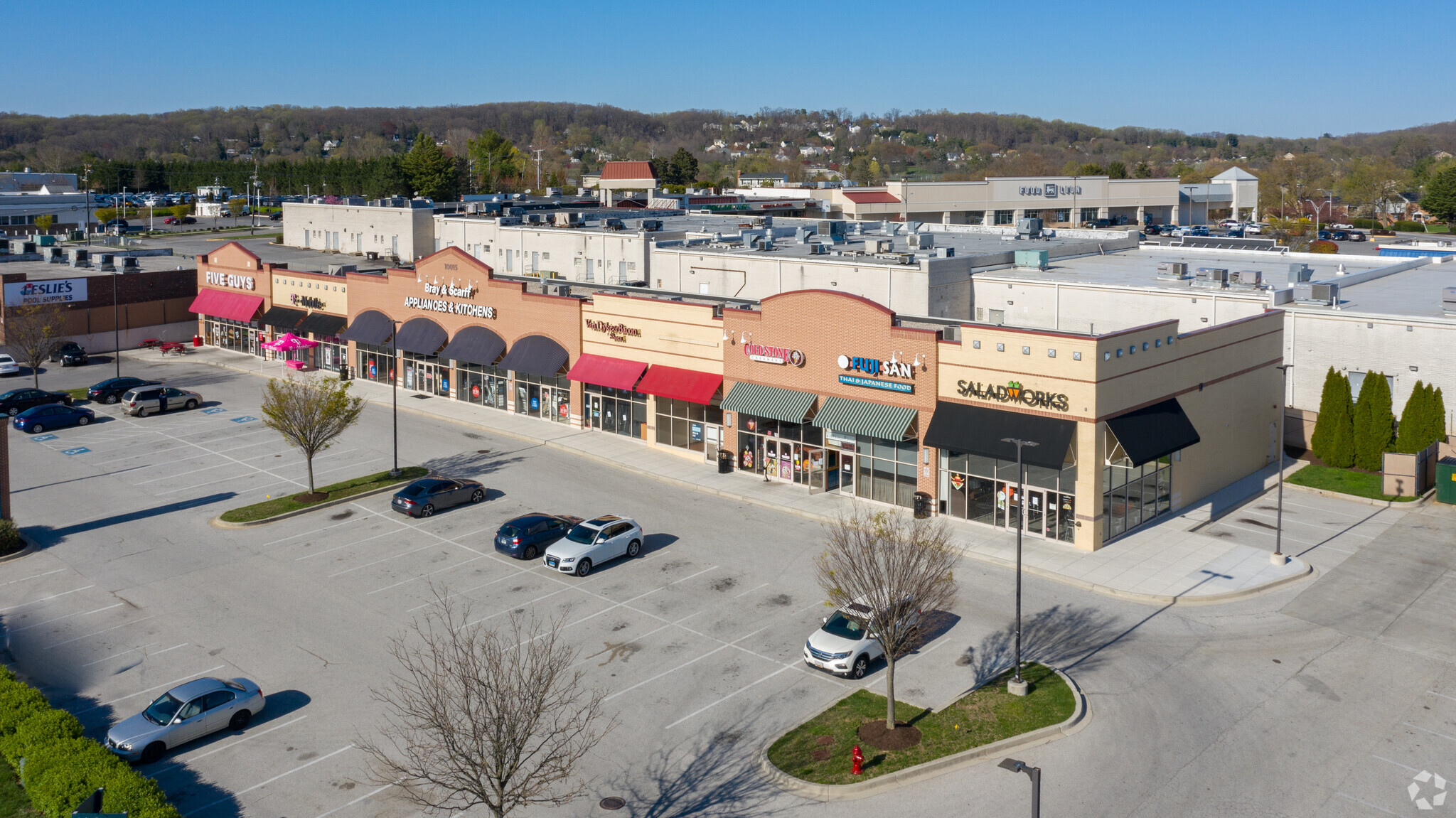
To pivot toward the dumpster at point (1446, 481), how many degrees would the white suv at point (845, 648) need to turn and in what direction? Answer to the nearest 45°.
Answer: approximately 180°

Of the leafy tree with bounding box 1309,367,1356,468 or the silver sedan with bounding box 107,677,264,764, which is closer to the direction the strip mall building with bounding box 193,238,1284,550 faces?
the silver sedan

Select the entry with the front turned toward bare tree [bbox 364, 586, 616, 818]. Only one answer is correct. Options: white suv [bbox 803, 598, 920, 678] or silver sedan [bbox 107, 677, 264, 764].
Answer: the white suv

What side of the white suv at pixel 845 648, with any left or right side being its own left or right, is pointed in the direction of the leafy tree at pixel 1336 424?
back

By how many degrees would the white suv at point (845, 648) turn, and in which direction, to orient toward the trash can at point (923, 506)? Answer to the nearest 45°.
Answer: approximately 135° to its right

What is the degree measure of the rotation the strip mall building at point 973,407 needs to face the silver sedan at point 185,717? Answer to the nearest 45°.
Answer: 0° — it already faces it

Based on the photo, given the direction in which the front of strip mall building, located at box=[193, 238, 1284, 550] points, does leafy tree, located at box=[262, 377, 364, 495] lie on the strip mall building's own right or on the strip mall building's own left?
on the strip mall building's own right

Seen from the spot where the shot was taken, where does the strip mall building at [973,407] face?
facing the viewer and to the left of the viewer

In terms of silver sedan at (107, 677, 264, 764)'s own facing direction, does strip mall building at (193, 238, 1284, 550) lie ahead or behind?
behind

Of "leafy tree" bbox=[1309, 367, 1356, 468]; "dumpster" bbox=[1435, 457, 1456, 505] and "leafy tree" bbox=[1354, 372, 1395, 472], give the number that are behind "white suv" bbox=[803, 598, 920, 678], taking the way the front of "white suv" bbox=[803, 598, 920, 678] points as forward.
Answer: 3

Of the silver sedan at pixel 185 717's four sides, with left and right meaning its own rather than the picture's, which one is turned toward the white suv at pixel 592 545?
back
